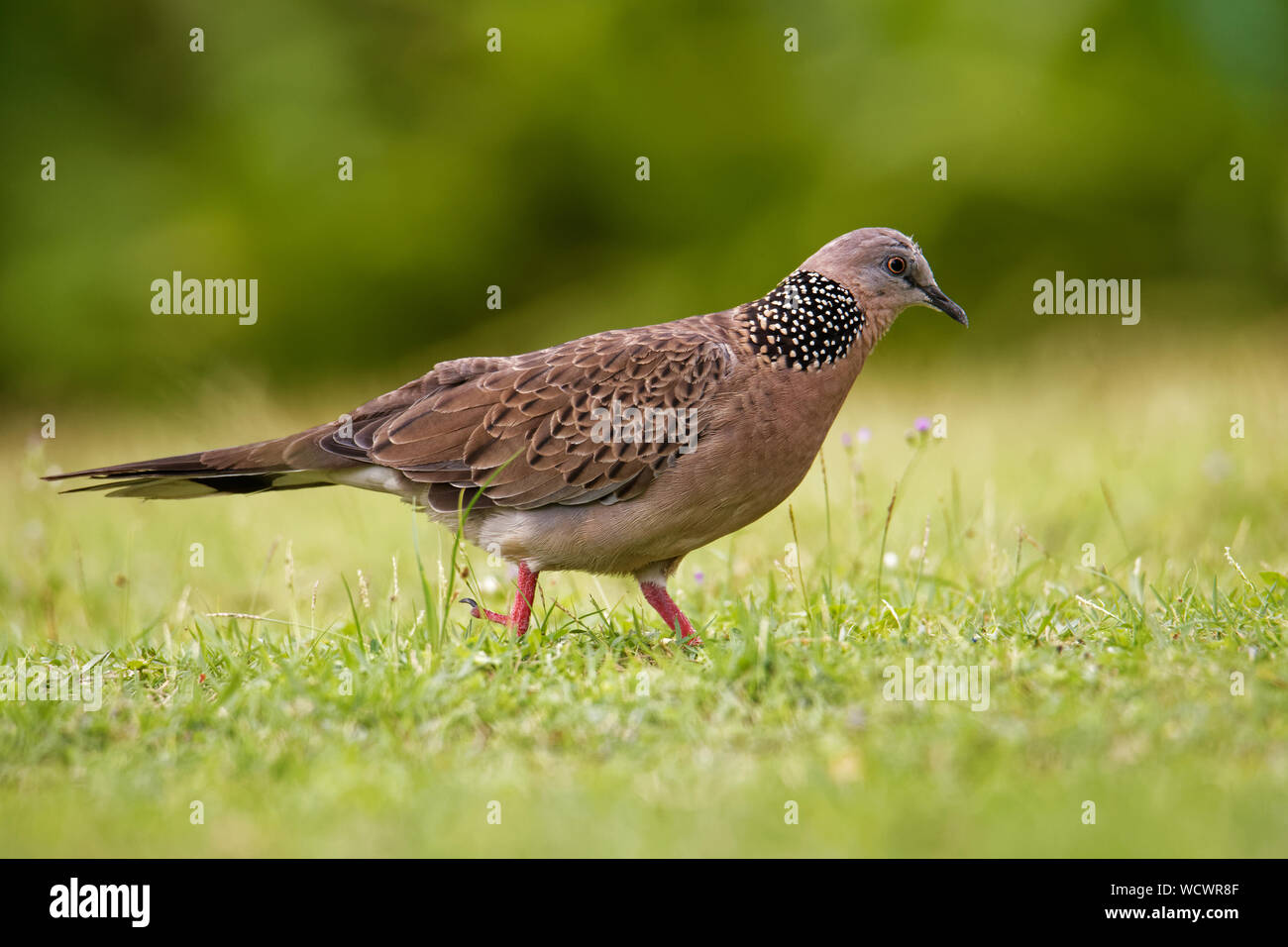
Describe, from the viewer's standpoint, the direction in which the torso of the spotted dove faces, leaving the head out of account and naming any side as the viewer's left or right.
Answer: facing to the right of the viewer
